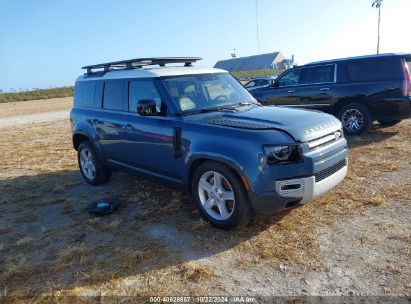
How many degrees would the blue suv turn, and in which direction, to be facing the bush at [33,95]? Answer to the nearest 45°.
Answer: approximately 180°

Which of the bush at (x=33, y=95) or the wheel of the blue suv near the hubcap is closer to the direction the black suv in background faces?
the bush

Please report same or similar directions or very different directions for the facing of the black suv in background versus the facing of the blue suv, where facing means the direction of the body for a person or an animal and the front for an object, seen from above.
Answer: very different directions

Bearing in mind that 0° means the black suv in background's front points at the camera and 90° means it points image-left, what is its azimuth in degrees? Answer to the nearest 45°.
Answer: approximately 135°

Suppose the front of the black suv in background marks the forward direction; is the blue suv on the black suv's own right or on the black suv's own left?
on the black suv's own left

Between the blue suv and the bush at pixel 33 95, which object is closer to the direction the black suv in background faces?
the bush

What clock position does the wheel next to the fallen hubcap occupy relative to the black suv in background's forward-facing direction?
The wheel next to the fallen hubcap is roughly at 9 o'clock from the black suv in background.

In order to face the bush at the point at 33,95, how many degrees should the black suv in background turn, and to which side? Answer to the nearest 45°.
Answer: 0° — it already faces it

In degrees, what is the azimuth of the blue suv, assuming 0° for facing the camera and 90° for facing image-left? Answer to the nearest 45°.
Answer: approximately 315°

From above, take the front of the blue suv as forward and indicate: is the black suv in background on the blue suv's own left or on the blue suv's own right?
on the blue suv's own left
